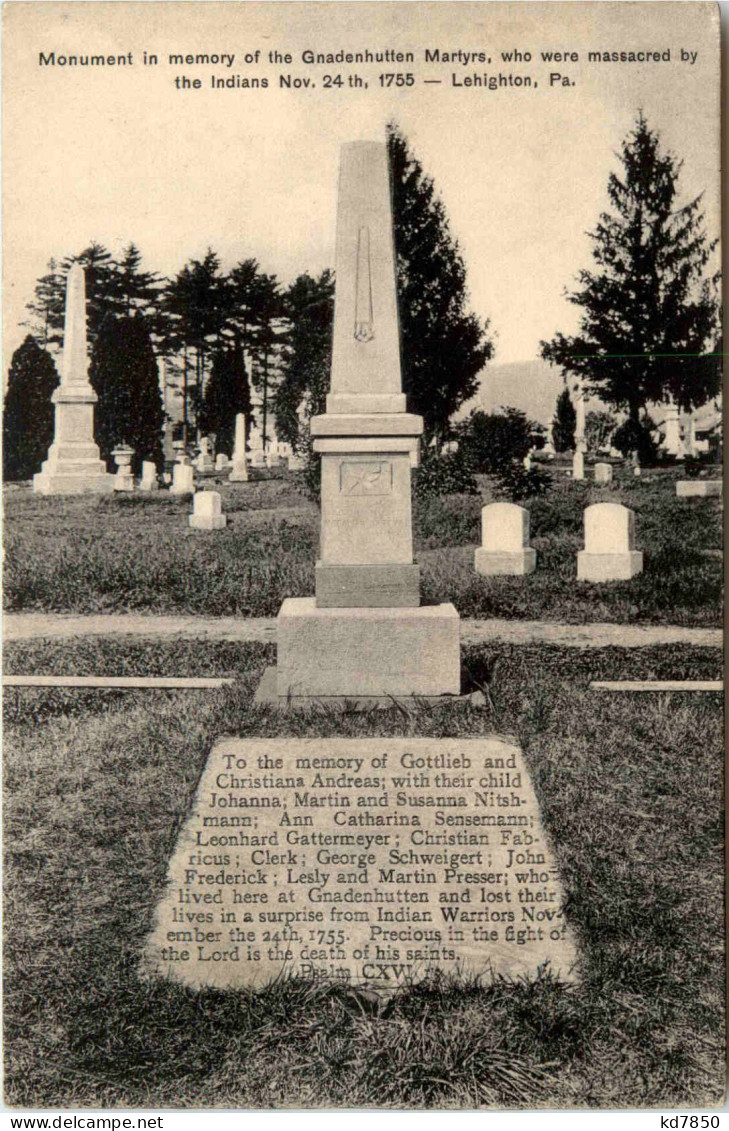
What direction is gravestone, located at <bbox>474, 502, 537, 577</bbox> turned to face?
toward the camera

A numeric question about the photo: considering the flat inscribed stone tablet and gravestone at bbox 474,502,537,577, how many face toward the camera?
2

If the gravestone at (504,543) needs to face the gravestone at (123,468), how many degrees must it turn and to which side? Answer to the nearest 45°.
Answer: approximately 90° to its right

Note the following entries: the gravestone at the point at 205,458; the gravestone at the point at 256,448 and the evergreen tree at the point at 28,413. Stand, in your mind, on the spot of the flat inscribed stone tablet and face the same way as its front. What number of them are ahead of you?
0

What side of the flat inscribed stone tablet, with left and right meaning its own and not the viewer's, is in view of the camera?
front
